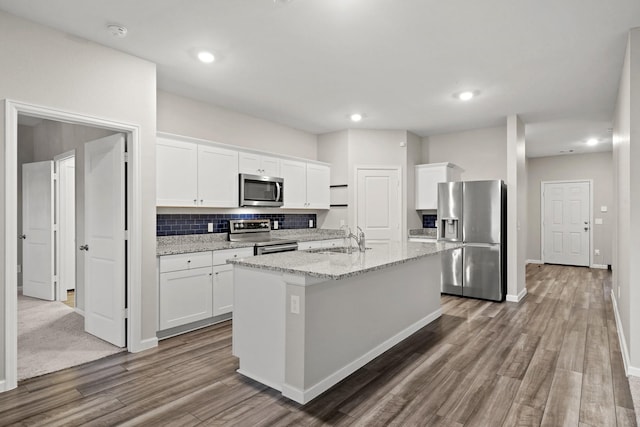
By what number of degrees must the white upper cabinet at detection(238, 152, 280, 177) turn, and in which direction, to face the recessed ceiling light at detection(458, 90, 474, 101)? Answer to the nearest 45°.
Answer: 0° — it already faces it

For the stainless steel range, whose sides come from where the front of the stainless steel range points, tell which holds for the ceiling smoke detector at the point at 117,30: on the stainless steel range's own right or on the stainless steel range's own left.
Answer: on the stainless steel range's own right

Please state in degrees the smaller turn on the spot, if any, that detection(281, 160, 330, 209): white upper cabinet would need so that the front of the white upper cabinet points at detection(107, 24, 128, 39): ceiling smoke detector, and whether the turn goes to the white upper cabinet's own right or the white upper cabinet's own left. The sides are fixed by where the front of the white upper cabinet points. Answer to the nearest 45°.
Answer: approximately 90° to the white upper cabinet's own right

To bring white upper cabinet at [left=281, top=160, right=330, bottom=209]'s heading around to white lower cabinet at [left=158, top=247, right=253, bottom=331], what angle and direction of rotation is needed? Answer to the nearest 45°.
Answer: approximately 90° to its right

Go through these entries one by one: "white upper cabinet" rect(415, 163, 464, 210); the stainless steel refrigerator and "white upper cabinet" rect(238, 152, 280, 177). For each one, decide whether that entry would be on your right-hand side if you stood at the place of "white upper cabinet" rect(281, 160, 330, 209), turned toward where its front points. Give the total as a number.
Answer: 1

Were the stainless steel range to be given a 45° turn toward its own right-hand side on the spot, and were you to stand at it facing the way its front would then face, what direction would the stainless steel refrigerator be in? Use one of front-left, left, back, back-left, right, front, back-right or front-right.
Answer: left

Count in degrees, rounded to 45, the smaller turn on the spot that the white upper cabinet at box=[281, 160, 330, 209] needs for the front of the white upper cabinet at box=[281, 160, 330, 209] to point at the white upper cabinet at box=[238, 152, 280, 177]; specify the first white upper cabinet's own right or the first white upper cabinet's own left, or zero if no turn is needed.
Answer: approximately 90° to the first white upper cabinet's own right

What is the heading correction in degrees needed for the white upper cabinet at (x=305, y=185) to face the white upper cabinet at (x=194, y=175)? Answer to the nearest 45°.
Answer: approximately 90° to its right

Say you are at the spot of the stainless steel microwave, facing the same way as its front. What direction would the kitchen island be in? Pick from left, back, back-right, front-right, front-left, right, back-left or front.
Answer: front-right
